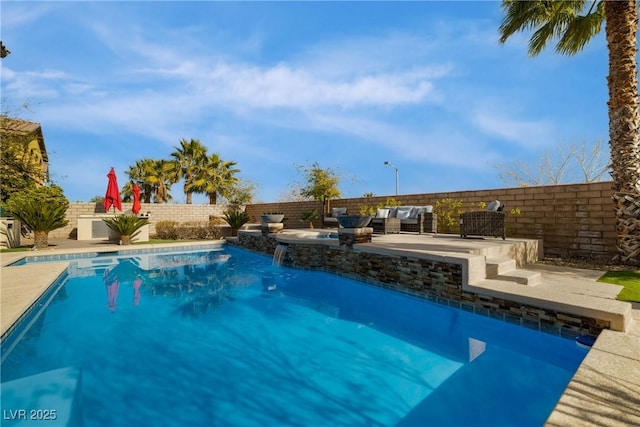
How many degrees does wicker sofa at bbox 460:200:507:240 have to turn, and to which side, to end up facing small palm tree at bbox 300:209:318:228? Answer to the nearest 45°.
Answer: approximately 45° to its right

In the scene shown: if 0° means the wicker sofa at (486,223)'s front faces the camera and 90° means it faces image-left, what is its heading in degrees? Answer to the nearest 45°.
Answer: approximately 90°

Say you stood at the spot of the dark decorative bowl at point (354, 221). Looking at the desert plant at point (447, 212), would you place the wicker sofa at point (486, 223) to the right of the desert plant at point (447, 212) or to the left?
right

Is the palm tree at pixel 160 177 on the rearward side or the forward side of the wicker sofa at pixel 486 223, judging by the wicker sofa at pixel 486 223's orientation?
on the forward side

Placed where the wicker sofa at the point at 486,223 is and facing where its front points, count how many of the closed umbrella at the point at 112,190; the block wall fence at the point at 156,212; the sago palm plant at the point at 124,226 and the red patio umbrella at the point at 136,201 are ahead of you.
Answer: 4

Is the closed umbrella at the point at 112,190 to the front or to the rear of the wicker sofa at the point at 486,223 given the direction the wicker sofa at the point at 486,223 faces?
to the front

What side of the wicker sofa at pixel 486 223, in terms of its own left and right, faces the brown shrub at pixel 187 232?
front

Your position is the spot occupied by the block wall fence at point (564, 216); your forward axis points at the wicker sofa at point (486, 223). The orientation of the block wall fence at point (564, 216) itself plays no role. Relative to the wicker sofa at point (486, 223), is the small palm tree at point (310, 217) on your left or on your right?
right

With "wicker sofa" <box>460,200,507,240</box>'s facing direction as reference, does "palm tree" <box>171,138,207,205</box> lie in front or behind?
in front

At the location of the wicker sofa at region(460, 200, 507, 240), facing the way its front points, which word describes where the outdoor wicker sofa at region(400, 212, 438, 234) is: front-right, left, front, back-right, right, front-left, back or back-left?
front-right

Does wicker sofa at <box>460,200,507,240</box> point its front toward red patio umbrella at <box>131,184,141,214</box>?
yes

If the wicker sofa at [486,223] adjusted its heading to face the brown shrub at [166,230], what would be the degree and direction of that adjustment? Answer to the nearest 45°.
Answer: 0° — it already faces it

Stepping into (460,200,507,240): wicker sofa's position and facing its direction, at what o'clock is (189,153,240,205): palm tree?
The palm tree is roughly at 1 o'clock from the wicker sofa.

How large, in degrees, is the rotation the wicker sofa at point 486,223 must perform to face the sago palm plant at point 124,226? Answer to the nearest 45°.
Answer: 0° — it already faces it

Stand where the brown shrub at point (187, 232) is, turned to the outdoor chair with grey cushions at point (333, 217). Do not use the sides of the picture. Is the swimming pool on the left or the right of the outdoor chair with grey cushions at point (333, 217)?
right

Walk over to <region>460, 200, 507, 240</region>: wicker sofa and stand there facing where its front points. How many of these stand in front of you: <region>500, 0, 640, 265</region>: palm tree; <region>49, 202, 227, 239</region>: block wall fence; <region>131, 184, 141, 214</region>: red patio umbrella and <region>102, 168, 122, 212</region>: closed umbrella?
3
